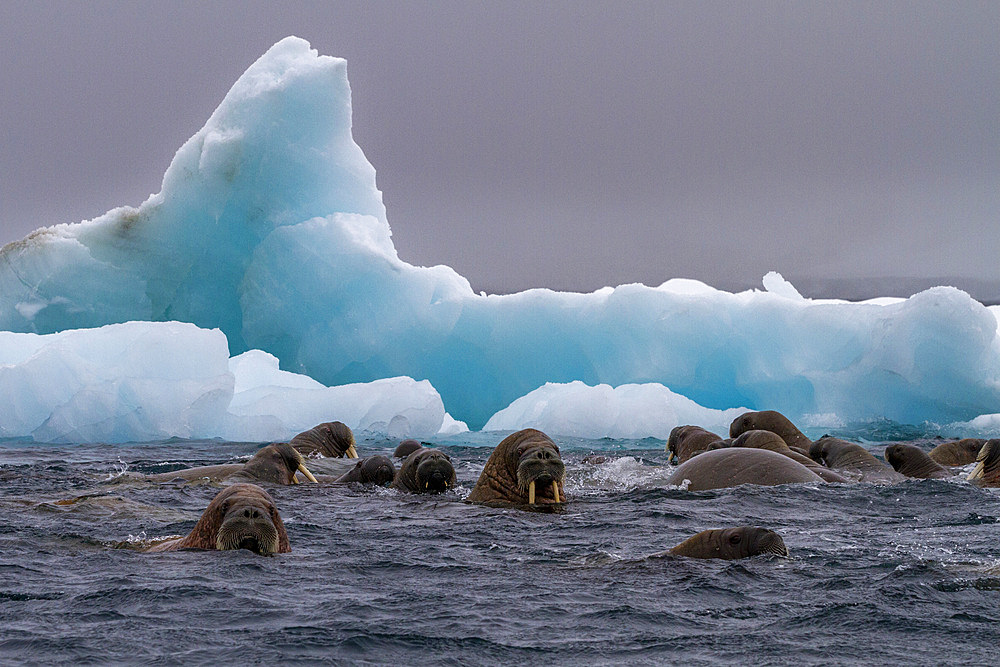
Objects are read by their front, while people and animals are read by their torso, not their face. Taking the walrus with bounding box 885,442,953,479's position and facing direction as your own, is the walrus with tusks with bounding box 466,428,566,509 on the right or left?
on its left

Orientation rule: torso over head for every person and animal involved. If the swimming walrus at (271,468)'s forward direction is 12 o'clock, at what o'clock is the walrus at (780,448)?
The walrus is roughly at 12 o'clock from the swimming walrus.

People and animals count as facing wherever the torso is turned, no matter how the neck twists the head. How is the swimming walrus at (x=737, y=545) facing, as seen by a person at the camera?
facing to the right of the viewer

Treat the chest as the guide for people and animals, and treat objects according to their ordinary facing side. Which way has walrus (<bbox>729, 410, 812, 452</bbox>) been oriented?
to the viewer's left

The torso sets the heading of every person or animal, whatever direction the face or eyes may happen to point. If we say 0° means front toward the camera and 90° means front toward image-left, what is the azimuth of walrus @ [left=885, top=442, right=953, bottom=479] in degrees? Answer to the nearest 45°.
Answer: approximately 90°

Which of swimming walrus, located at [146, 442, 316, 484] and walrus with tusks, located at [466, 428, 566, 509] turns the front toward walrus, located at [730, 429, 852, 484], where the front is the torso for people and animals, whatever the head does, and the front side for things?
the swimming walrus

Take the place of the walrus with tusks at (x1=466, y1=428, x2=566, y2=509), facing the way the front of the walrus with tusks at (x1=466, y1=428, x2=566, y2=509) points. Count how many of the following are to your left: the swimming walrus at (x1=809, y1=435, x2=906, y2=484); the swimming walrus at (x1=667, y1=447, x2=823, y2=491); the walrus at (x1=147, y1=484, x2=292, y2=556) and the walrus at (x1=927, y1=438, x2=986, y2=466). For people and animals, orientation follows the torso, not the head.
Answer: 3

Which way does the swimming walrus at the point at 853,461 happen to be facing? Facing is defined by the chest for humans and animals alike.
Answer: to the viewer's left

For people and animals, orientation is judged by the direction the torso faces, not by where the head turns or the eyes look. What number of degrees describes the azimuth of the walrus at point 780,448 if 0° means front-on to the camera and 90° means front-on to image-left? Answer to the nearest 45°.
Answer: approximately 90°

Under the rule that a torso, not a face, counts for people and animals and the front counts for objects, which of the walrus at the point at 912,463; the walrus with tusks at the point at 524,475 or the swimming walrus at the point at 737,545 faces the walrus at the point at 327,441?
the walrus at the point at 912,463

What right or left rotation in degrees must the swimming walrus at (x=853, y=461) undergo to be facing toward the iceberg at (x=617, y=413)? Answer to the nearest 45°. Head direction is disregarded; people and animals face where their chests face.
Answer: approximately 45° to its right
